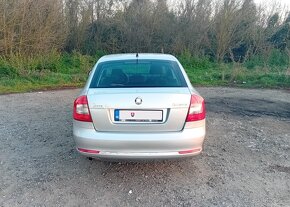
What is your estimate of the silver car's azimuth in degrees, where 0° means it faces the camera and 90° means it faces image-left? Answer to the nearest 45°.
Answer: approximately 180°
